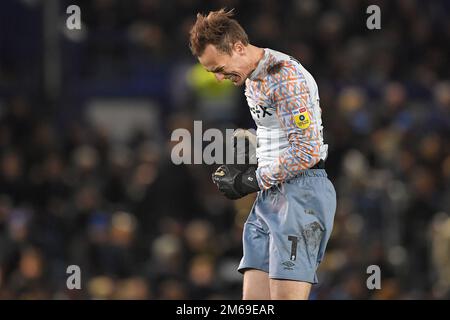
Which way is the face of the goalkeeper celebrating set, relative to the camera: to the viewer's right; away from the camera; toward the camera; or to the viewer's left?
to the viewer's left
